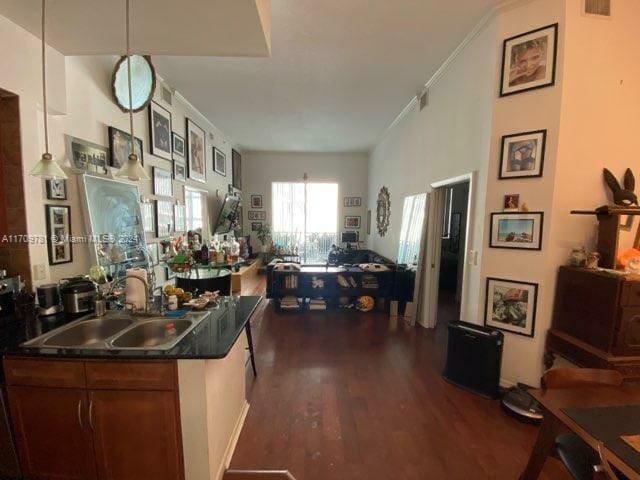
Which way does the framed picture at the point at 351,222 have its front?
toward the camera

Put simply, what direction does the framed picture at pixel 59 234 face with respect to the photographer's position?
facing the viewer and to the right of the viewer

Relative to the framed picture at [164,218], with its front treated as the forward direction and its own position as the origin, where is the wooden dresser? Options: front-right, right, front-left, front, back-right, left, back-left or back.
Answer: front

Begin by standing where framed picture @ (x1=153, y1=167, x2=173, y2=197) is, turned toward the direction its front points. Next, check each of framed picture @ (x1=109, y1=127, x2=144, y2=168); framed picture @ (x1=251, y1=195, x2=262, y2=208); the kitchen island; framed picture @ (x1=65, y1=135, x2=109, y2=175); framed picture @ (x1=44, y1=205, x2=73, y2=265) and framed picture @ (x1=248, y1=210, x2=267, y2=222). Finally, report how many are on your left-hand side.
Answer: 2

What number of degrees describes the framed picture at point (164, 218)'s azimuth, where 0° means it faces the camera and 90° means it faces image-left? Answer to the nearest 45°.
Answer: approximately 315°

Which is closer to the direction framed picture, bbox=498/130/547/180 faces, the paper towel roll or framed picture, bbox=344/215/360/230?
the paper towel roll

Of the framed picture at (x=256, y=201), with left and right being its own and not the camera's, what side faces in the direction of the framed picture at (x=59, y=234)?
front

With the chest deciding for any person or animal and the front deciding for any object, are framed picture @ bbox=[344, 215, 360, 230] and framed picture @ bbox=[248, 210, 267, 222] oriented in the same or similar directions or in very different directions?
same or similar directions

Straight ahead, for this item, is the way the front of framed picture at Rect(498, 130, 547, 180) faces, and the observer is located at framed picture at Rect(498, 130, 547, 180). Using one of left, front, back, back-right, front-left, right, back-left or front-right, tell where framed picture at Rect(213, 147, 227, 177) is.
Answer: front-right
